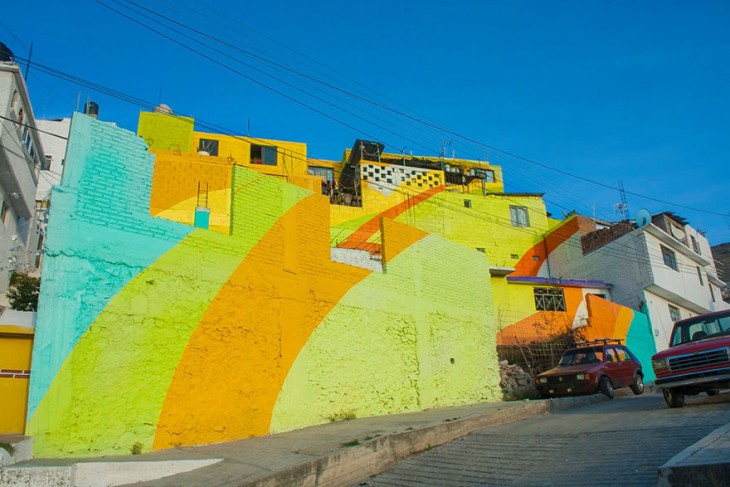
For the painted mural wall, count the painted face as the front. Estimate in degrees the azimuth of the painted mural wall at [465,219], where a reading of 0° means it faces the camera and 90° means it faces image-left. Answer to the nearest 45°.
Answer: approximately 0°

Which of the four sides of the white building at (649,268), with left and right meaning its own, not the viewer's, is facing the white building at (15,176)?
right

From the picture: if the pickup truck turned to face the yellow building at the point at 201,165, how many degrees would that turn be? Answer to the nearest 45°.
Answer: approximately 90° to its right

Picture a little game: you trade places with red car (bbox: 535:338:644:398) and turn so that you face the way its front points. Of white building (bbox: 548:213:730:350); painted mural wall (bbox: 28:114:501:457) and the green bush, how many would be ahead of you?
2

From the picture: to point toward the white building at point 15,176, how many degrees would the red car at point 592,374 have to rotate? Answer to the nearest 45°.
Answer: approximately 45° to its right

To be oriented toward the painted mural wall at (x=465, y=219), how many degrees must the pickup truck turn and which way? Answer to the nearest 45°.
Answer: approximately 135° to its right

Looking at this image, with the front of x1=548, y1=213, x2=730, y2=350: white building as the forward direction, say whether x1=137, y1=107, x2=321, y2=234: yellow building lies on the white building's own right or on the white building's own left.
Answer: on the white building's own right

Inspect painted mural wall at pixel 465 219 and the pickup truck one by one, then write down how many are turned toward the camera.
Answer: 2

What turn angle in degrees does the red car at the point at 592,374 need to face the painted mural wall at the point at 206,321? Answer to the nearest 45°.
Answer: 0° — it already faces it

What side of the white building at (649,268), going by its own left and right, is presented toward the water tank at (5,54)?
right

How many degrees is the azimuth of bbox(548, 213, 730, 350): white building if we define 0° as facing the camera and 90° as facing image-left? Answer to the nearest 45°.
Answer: approximately 315°

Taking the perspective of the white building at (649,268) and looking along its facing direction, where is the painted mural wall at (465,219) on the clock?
The painted mural wall is roughly at 4 o'clock from the white building.

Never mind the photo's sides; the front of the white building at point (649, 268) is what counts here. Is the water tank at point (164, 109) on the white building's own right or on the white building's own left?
on the white building's own right
